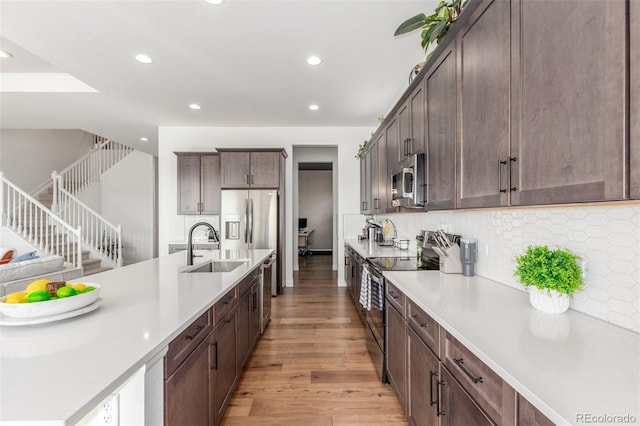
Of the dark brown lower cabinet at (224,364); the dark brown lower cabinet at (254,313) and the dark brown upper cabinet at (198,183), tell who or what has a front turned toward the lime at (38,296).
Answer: the dark brown upper cabinet

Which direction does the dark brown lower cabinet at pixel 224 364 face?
to the viewer's right

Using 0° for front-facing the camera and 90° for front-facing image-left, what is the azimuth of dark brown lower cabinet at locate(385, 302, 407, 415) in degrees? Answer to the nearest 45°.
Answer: approximately 90°

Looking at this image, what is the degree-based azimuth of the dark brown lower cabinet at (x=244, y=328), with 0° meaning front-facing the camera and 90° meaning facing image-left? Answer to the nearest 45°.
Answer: approximately 270°

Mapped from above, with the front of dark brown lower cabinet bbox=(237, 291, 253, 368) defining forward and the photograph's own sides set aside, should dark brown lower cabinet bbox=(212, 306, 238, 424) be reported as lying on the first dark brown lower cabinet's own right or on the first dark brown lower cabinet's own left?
on the first dark brown lower cabinet's own right

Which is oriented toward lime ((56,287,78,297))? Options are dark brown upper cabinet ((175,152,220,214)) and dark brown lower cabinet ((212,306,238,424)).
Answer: the dark brown upper cabinet

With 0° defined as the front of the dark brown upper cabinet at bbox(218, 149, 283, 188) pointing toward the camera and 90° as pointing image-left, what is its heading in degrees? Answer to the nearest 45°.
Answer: approximately 0°

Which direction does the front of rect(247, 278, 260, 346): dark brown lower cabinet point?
to the viewer's right

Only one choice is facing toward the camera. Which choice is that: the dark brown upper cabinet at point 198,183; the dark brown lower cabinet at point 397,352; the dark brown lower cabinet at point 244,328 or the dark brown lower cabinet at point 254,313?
the dark brown upper cabinet

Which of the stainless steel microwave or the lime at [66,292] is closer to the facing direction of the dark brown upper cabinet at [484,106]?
the lime

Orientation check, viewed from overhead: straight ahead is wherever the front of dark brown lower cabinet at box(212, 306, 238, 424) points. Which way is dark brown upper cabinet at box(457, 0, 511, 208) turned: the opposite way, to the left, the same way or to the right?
the opposite way
